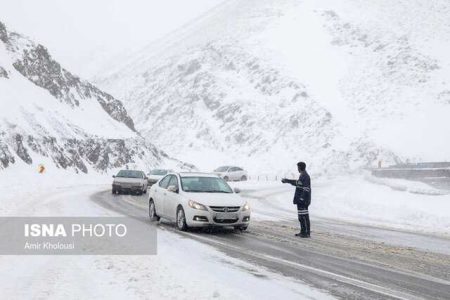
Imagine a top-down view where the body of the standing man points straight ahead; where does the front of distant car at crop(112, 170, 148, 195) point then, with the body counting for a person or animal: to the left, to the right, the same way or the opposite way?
to the left

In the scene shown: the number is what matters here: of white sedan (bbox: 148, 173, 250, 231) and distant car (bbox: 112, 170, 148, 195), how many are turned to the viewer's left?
0

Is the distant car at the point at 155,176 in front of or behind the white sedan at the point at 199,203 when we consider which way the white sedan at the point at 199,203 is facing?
behind

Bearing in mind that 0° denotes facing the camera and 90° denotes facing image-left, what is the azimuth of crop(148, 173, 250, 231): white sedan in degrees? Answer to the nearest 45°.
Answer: approximately 315°

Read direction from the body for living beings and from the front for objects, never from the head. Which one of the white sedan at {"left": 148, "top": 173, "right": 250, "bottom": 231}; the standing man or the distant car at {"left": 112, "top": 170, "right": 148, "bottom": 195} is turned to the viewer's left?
the standing man

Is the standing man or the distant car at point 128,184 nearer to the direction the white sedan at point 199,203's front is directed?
the standing man

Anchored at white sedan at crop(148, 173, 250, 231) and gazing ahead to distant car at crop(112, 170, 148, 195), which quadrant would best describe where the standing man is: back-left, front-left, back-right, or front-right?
back-right

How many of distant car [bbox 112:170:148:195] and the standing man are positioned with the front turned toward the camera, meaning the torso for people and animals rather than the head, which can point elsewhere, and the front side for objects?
1

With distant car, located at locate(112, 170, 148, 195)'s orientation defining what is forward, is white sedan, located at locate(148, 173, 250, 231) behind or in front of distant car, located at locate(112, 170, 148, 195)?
in front

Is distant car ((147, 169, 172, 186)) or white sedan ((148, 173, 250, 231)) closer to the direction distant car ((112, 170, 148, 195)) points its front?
the white sedan

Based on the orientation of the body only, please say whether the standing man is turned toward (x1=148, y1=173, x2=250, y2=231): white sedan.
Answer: yes

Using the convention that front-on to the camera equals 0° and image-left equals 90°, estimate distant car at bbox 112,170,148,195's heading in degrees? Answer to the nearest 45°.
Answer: approximately 0°

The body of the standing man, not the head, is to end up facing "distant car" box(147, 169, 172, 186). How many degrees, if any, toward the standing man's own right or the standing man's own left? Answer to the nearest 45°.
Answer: approximately 45° to the standing man's own right

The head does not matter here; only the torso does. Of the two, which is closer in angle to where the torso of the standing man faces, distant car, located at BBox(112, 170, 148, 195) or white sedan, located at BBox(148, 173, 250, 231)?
the white sedan

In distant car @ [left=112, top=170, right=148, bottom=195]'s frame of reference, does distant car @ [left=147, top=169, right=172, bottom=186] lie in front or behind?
behind

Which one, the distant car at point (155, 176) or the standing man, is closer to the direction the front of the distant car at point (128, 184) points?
the standing man

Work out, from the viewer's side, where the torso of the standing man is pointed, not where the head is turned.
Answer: to the viewer's left

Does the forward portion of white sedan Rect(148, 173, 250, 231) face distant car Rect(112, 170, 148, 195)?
no
